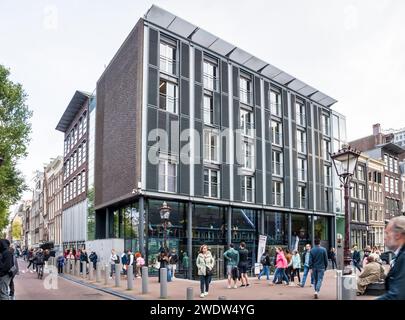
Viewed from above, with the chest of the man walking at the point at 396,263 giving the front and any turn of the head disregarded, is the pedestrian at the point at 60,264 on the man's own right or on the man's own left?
on the man's own right

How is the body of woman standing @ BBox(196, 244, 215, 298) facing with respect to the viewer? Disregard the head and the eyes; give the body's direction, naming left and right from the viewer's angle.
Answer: facing the viewer

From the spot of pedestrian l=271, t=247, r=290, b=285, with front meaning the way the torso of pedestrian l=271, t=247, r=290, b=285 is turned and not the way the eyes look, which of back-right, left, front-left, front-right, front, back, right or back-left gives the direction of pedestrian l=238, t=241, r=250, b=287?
front-left

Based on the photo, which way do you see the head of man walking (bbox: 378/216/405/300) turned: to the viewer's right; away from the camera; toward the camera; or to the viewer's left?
to the viewer's left

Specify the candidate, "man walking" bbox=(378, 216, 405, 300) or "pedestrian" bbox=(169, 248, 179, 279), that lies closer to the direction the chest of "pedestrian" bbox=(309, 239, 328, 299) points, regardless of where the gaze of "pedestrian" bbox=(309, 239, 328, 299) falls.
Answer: the pedestrian

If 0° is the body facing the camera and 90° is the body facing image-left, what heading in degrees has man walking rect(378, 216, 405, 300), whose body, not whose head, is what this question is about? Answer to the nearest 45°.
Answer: approximately 90°

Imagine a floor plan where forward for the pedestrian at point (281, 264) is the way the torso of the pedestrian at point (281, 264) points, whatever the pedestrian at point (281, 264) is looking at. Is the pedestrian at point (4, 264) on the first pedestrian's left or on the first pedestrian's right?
on the first pedestrian's left
